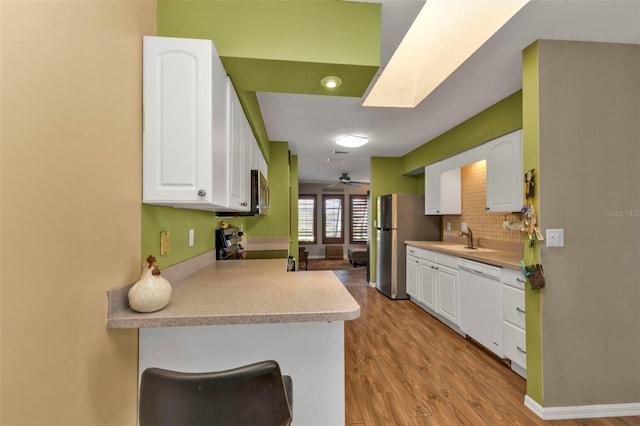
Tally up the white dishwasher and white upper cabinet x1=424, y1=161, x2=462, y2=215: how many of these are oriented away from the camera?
0

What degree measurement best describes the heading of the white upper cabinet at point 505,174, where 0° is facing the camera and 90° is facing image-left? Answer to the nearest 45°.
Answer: approximately 45°

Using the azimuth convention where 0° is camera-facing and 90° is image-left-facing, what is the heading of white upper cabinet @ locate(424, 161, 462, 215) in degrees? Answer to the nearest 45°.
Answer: approximately 45°

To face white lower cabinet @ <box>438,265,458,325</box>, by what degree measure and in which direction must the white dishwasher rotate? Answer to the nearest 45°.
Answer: approximately 90° to its right

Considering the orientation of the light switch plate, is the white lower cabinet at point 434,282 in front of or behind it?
behind

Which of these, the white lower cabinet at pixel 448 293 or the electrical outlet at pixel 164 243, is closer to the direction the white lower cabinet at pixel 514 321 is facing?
the electrical outlet

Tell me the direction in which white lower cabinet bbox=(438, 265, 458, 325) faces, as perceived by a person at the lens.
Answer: facing the viewer and to the left of the viewer

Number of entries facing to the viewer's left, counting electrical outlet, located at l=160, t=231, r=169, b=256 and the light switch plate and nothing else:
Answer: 0

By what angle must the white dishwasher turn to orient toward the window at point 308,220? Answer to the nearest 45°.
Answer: approximately 90° to its right

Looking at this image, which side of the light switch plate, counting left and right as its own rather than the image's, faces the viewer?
front
